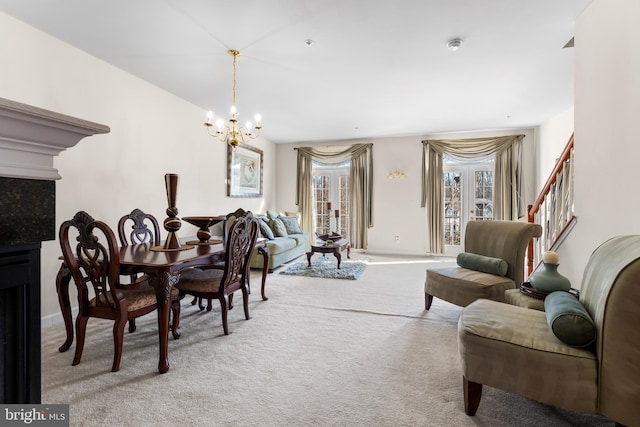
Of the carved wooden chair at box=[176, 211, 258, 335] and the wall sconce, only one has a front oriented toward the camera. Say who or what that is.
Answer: the wall sconce

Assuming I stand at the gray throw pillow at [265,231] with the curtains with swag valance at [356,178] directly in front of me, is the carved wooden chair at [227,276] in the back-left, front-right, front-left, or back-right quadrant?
back-right

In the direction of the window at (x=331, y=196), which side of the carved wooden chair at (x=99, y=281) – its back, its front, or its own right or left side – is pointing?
front

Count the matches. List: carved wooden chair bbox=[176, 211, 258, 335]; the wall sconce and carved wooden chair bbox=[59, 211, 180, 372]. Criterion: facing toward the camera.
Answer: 1

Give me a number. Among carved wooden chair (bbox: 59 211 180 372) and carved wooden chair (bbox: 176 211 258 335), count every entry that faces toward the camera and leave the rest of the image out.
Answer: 0

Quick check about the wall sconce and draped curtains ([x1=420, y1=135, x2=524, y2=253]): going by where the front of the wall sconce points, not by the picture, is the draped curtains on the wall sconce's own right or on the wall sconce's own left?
on the wall sconce's own left

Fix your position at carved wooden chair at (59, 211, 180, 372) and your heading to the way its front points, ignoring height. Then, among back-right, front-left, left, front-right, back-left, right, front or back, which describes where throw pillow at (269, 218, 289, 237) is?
front

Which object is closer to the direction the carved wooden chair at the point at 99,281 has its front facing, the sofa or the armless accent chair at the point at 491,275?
the sofa

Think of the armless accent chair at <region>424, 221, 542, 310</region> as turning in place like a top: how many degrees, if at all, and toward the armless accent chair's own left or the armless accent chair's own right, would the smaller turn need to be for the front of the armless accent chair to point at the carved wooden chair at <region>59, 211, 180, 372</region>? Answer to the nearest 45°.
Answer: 0° — it already faces it

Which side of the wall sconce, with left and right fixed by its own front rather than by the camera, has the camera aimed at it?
front

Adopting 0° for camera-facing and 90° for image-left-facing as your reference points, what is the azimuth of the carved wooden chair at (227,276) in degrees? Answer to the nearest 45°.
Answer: approximately 135°

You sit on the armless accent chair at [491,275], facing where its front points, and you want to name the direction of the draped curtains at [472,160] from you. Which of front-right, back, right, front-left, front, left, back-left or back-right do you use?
back-right
